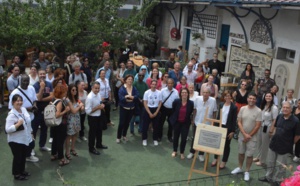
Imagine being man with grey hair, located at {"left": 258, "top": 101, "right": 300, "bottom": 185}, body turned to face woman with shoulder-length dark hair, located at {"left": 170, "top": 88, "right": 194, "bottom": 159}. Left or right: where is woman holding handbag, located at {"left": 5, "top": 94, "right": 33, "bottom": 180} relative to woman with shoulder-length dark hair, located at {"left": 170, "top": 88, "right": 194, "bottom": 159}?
left

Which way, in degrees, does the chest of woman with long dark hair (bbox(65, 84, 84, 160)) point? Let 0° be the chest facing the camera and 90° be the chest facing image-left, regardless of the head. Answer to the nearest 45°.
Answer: approximately 315°

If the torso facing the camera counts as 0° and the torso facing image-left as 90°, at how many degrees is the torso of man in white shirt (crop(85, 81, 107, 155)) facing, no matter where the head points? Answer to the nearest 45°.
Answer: approximately 315°

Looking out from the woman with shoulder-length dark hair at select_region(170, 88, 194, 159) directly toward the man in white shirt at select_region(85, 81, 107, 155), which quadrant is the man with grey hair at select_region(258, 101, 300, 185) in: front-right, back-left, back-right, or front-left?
back-left

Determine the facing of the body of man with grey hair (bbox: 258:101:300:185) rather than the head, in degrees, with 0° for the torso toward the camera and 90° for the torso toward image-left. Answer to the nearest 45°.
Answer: approximately 45°

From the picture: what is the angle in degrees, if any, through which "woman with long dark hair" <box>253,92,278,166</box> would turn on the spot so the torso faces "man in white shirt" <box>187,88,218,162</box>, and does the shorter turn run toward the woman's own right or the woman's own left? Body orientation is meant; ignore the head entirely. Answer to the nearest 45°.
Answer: approximately 45° to the woman's own right
